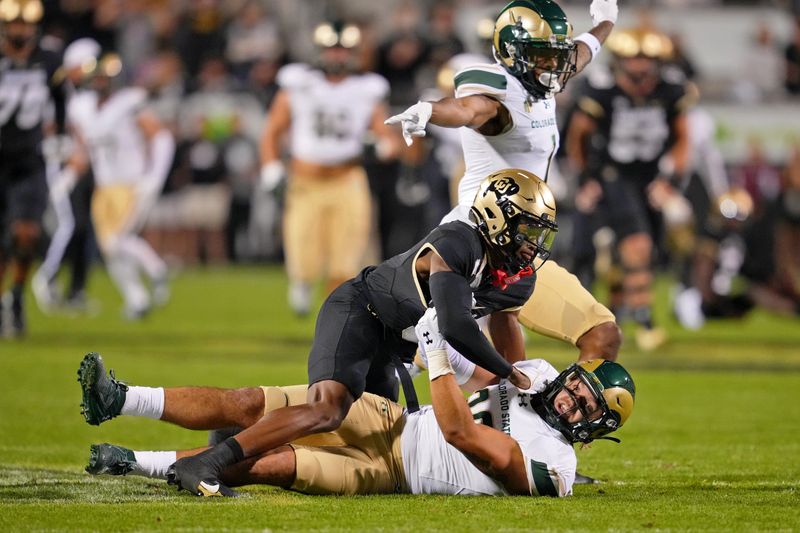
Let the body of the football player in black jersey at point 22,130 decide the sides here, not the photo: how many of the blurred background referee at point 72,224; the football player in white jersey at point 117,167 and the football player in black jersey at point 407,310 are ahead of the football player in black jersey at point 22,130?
1

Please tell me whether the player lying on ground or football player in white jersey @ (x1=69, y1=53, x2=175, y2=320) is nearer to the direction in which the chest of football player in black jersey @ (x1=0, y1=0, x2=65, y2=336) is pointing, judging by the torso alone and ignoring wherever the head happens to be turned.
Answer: the player lying on ground

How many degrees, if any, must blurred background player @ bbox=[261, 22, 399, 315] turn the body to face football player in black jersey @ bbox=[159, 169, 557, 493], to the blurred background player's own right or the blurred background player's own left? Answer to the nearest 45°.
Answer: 0° — they already face them

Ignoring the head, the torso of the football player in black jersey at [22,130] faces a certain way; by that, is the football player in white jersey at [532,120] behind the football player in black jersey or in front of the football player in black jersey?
in front

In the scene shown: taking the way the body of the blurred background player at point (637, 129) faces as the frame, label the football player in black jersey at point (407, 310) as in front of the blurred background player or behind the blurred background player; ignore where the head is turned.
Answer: in front

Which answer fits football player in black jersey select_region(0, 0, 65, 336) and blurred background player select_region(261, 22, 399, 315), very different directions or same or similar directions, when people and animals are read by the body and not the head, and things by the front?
same or similar directions

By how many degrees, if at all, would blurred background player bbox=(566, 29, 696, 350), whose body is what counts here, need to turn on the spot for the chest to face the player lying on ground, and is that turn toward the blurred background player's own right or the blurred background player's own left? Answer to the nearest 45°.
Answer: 0° — they already face them

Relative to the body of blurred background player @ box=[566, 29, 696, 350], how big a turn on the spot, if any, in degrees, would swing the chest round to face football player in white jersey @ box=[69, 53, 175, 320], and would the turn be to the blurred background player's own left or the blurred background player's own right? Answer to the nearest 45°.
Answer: approximately 90° to the blurred background player's own right

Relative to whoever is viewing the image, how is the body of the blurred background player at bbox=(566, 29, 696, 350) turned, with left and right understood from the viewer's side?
facing the viewer

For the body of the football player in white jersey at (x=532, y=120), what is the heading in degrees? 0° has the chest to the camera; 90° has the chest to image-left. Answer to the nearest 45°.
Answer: approximately 315°

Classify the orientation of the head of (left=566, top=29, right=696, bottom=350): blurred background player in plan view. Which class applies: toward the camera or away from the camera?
toward the camera

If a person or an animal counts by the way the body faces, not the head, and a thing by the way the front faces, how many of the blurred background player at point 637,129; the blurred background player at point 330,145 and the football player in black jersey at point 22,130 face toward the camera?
3

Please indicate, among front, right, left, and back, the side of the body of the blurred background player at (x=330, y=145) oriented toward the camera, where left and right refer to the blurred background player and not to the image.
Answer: front
